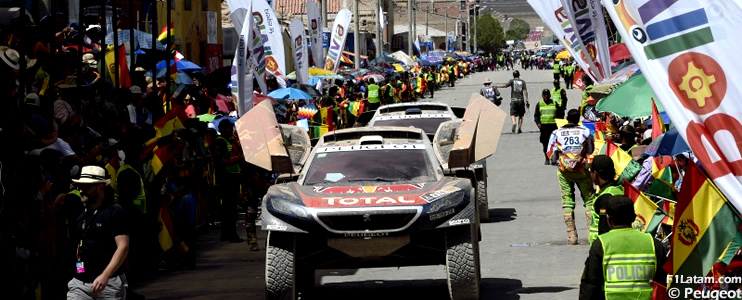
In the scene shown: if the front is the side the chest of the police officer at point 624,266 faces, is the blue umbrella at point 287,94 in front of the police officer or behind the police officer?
in front

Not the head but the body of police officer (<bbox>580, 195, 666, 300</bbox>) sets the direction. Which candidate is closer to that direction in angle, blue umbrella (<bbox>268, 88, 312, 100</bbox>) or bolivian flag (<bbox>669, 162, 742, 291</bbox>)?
the blue umbrella

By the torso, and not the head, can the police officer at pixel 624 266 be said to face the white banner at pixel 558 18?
yes

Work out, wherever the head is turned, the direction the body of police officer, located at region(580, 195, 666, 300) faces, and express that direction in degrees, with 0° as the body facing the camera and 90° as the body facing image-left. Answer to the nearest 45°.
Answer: approximately 180°

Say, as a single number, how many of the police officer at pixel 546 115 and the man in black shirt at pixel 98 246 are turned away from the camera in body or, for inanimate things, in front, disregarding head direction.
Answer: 0

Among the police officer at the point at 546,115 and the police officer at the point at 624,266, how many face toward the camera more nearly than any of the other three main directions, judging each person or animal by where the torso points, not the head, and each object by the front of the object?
1

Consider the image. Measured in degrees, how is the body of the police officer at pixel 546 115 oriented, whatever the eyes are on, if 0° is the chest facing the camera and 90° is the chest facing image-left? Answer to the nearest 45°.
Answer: approximately 0°

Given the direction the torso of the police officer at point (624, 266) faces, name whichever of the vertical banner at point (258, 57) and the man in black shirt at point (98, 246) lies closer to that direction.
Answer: the vertical banner

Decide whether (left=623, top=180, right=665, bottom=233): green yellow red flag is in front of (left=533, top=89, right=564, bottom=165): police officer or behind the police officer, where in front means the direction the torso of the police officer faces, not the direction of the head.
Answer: in front
